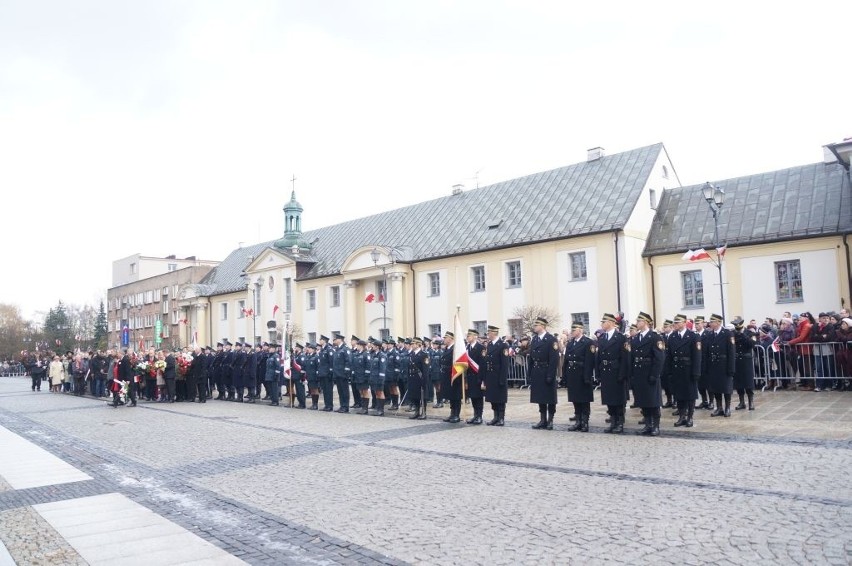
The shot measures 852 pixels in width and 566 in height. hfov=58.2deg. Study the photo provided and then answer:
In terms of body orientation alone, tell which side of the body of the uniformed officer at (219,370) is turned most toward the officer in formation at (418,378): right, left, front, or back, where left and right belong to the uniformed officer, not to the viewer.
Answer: left

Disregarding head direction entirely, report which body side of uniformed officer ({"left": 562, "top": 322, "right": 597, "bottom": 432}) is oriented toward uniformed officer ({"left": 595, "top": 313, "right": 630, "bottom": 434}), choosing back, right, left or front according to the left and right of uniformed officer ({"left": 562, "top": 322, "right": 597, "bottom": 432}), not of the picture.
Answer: left

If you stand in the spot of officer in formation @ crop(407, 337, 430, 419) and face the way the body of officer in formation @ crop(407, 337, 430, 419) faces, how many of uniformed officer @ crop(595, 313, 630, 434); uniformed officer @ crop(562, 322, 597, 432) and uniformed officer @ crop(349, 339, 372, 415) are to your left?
2

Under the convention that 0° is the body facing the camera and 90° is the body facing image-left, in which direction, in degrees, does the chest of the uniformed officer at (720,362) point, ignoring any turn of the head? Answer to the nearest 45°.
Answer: approximately 45°

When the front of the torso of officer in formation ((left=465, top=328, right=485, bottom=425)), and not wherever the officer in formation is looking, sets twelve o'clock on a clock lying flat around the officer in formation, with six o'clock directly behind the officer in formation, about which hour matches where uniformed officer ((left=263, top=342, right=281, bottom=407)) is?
The uniformed officer is roughly at 3 o'clock from the officer in formation.

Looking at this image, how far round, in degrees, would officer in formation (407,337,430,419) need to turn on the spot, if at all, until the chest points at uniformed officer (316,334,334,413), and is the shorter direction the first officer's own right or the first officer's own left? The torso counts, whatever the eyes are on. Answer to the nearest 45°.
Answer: approximately 90° to the first officer's own right

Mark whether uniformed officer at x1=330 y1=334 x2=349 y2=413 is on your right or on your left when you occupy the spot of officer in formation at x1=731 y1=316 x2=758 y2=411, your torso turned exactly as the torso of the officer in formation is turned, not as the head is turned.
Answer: on your right

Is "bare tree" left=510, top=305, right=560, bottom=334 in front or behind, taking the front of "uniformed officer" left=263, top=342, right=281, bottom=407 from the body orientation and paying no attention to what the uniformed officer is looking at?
behind
